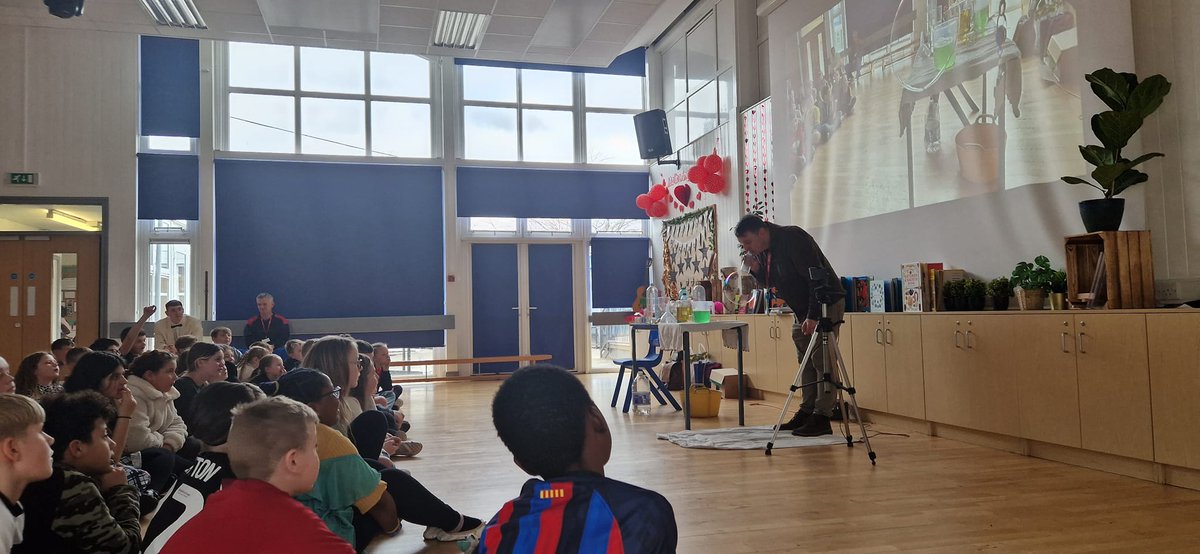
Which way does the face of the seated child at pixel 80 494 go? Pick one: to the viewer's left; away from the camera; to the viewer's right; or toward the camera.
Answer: to the viewer's right

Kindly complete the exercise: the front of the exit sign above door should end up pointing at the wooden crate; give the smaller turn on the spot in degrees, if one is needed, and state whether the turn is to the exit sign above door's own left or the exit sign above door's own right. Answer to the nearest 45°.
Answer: approximately 45° to the exit sign above door's own left

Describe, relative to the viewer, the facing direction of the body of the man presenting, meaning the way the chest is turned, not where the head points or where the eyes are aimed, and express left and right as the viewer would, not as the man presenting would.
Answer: facing to the left of the viewer

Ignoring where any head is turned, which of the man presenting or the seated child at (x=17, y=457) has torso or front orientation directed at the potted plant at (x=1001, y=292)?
the seated child

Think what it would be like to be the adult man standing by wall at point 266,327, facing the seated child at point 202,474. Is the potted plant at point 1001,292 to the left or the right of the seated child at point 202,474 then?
left

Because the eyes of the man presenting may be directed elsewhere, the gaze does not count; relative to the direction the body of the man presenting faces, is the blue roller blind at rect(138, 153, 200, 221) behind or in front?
in front

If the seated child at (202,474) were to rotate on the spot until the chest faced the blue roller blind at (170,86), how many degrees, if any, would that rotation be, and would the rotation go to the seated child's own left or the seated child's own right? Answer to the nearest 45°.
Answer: approximately 45° to the seated child's own left

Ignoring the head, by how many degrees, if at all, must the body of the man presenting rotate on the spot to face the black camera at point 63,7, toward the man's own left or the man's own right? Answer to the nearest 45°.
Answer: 0° — they already face it

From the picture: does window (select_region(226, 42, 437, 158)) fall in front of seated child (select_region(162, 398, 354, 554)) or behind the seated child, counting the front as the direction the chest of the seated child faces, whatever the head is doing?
in front

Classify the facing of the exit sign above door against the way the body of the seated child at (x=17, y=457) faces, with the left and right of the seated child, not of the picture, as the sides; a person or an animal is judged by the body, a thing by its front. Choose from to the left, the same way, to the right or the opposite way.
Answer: to the right

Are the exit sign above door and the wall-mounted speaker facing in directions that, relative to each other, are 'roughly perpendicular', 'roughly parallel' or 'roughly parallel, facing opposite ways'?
roughly perpendicular

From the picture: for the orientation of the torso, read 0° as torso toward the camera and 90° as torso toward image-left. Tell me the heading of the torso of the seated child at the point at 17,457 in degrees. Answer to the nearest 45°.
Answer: approximately 270°

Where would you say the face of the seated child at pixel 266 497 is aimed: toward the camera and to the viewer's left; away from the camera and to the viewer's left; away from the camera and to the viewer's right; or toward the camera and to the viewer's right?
away from the camera and to the viewer's right

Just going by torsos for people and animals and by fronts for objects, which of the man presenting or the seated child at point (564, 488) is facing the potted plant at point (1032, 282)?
the seated child

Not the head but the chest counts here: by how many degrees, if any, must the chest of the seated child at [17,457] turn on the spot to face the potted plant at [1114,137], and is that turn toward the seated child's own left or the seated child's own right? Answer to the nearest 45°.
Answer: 0° — they already face it
